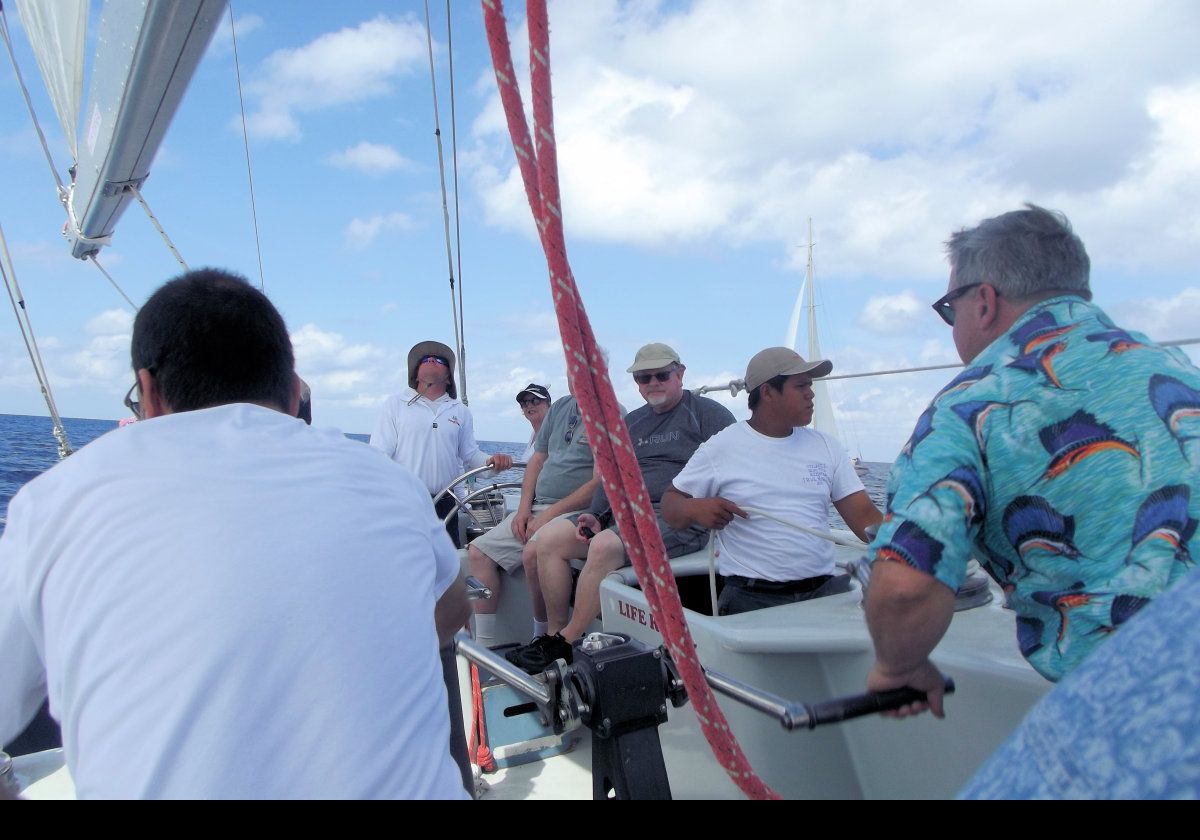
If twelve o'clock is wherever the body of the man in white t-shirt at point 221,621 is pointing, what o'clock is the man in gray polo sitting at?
The man in gray polo sitting is roughly at 1 o'clock from the man in white t-shirt.

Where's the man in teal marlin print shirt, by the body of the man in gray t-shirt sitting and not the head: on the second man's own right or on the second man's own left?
on the second man's own left

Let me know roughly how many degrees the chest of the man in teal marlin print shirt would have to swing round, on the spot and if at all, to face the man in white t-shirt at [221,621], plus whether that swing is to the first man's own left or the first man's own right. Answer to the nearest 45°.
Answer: approximately 90° to the first man's own left

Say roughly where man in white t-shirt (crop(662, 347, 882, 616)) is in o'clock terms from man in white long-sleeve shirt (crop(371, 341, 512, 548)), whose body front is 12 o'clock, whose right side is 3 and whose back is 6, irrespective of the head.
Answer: man in white t-shirt (crop(662, 347, 882, 616)) is roughly at 11 o'clock from man in white long-sleeve shirt (crop(371, 341, 512, 548)).

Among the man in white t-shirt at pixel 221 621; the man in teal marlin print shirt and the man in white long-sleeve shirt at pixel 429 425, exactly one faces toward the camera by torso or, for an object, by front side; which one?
the man in white long-sleeve shirt at pixel 429 425

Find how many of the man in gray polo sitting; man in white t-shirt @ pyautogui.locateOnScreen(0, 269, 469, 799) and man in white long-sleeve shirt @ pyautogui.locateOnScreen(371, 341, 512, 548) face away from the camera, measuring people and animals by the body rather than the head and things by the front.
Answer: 1

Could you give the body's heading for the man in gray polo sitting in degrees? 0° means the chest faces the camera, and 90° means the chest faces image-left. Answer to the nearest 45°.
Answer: approximately 45°

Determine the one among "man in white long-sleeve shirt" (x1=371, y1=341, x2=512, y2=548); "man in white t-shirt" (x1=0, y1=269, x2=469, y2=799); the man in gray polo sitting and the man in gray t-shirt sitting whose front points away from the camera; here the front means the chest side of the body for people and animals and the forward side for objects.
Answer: "man in white t-shirt" (x1=0, y1=269, x2=469, y2=799)

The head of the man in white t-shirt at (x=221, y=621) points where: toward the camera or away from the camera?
away from the camera

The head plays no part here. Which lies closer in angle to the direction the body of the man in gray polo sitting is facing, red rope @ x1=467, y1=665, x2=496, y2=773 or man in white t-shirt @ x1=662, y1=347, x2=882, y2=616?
the red rope

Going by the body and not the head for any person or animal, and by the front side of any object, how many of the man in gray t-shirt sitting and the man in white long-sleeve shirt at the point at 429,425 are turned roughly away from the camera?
0

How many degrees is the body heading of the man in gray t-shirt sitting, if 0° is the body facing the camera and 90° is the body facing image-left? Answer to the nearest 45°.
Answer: approximately 45°

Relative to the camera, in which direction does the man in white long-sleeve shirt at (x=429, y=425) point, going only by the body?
toward the camera

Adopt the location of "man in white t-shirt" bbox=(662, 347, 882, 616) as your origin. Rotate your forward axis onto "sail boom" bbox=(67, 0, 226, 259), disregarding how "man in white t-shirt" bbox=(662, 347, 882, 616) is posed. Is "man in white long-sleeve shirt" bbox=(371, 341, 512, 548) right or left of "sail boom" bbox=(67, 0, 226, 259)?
right

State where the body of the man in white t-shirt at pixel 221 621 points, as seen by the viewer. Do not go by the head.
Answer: away from the camera

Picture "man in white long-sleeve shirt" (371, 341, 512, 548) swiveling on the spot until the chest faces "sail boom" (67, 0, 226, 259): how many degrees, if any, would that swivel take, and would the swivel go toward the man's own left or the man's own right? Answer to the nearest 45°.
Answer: approximately 45° to the man's own right

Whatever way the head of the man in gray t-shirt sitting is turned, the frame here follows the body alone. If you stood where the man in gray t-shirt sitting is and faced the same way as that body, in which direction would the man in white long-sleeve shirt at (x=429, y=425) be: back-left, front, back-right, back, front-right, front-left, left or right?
right

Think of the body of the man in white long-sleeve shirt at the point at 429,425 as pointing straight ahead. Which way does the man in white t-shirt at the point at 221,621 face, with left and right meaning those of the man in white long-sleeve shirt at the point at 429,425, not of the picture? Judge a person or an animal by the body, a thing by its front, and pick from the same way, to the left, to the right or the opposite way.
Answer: the opposite way
